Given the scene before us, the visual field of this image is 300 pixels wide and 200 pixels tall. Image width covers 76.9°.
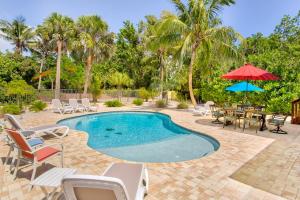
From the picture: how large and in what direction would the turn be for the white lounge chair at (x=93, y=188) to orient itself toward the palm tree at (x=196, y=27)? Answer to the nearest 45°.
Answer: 0° — it already faces it

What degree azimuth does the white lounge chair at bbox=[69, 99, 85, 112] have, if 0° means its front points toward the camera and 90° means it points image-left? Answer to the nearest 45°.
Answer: approximately 315°

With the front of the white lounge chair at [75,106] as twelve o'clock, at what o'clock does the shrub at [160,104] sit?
The shrub is roughly at 10 o'clock from the white lounge chair.

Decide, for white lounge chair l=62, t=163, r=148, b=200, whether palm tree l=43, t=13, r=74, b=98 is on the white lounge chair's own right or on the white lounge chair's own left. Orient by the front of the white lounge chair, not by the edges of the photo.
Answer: on the white lounge chair's own left

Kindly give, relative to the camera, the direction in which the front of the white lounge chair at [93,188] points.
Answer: facing away from the viewer and to the right of the viewer

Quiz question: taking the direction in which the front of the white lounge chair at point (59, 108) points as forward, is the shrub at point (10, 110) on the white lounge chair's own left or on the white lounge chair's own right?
on the white lounge chair's own right

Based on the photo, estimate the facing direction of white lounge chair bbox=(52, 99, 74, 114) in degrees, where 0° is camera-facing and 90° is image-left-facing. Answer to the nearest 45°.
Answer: approximately 315°

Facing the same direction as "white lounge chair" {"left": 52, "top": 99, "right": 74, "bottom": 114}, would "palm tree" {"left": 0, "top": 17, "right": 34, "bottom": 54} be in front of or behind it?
behind
